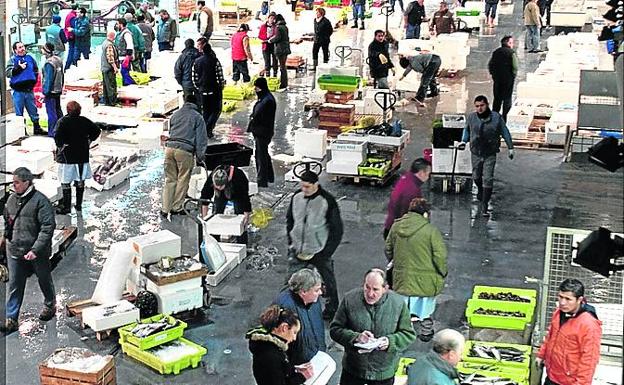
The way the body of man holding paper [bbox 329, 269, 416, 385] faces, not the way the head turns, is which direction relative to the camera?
toward the camera

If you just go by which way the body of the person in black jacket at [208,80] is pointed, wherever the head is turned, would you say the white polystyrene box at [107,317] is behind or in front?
behind

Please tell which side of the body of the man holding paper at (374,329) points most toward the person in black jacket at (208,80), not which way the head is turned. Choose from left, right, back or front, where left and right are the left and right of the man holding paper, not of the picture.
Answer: back

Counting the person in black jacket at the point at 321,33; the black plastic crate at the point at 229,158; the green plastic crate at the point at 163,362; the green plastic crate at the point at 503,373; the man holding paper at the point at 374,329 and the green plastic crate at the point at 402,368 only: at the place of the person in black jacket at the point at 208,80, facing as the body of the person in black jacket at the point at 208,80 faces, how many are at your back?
5

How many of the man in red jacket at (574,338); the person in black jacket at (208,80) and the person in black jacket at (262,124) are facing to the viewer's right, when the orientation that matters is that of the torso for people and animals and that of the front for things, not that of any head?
0

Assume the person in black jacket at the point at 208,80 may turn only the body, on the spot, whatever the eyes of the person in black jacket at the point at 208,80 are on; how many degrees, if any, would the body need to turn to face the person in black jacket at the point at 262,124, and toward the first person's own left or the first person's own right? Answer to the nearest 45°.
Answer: approximately 180°

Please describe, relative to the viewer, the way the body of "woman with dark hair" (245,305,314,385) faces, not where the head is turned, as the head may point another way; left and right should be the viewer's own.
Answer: facing to the right of the viewer

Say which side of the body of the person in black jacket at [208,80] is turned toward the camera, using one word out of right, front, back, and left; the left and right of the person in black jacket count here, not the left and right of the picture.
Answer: back

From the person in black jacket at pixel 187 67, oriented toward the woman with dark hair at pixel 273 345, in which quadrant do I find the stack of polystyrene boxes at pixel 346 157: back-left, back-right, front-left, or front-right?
front-left
